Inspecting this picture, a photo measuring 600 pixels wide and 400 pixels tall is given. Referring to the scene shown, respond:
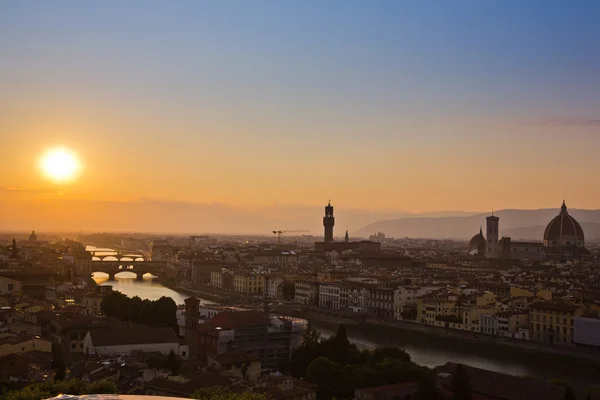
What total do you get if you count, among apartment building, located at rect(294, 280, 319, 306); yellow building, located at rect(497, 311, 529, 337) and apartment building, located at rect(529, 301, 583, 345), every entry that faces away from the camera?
0

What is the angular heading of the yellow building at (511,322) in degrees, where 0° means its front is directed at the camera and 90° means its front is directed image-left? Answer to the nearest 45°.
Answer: approximately 45°

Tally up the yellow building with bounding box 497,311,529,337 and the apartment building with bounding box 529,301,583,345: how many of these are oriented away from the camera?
0

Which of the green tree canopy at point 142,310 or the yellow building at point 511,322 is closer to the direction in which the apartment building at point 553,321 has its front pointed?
the green tree canopy

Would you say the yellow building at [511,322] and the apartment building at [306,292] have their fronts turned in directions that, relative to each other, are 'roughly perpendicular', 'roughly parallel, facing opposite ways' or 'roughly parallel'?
roughly parallel

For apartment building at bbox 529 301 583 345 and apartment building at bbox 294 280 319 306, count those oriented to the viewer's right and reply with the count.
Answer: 0

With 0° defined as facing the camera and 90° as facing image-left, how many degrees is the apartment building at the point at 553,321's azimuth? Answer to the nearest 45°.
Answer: approximately 45°

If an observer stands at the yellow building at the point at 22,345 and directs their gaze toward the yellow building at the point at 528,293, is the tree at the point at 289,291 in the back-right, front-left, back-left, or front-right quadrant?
front-left

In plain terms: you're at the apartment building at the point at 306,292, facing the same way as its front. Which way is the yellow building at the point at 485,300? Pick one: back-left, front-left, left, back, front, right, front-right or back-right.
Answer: left

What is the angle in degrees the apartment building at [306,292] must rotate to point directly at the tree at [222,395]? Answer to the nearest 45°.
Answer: approximately 45° to its left

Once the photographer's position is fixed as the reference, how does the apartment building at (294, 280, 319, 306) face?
facing the viewer and to the left of the viewer

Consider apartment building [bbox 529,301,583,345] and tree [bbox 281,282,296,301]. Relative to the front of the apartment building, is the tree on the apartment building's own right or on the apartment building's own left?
on the apartment building's own right
